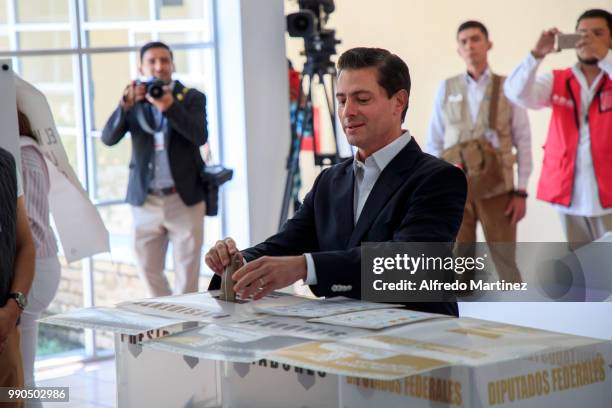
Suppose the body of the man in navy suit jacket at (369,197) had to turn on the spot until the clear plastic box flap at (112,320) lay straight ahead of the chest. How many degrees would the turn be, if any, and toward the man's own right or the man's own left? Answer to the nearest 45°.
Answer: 0° — they already face it

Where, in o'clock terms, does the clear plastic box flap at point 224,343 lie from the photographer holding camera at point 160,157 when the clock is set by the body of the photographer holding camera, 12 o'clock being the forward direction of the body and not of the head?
The clear plastic box flap is roughly at 12 o'clock from the photographer holding camera.

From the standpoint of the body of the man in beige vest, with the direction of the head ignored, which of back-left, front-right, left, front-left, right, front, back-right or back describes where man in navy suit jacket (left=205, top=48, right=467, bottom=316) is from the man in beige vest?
front

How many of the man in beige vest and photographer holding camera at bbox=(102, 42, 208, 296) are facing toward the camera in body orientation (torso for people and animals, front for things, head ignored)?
2

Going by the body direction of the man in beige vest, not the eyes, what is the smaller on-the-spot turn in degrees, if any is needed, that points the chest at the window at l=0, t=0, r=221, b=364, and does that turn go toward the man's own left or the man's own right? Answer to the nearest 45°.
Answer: approximately 90° to the man's own right

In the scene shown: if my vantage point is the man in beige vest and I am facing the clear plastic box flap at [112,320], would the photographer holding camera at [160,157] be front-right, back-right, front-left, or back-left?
front-right

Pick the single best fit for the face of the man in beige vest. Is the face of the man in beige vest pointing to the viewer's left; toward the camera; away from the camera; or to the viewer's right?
toward the camera

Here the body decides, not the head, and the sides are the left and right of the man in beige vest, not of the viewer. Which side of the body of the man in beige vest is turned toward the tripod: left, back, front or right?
right

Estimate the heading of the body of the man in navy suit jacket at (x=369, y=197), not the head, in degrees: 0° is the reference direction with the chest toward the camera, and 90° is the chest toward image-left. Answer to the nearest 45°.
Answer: approximately 45°

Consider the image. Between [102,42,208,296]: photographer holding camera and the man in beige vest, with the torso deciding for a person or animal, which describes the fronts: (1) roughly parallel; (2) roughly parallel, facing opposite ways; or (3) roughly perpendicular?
roughly parallel

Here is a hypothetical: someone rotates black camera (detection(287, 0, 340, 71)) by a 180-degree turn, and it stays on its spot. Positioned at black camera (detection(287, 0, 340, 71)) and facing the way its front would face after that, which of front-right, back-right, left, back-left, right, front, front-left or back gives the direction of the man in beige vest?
front-right

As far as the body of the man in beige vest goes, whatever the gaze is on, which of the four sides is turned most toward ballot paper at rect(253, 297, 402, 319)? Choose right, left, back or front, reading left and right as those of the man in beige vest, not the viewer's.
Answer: front

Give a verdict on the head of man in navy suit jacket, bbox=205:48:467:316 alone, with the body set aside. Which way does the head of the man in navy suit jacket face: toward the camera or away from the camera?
toward the camera

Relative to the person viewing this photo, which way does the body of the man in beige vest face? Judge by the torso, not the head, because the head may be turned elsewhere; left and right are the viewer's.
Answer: facing the viewer

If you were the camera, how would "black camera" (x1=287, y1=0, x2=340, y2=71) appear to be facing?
facing the viewer and to the left of the viewer
